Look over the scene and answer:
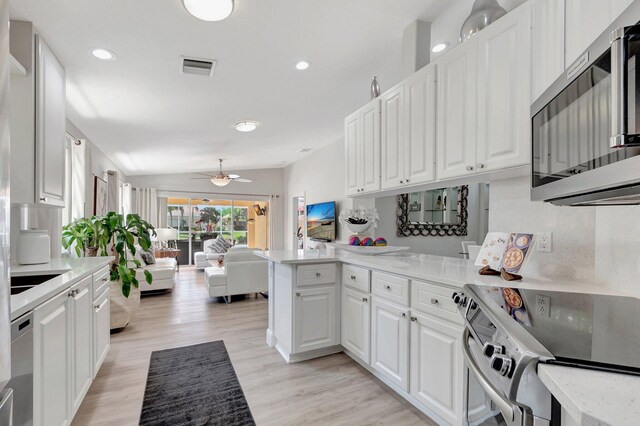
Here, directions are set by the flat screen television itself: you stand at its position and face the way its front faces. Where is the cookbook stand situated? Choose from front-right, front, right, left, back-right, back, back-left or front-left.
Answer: front-left

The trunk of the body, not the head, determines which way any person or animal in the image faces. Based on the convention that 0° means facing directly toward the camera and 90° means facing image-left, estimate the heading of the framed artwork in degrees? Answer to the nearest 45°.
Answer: approximately 315°

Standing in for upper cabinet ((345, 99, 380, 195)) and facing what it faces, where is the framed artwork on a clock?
The framed artwork is roughly at 2 o'clock from the upper cabinet.

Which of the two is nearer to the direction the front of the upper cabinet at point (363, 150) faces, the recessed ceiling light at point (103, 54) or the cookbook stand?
the recessed ceiling light

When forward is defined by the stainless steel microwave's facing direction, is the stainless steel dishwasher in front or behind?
in front

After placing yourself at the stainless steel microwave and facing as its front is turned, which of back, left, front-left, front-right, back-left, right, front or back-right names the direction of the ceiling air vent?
front-right

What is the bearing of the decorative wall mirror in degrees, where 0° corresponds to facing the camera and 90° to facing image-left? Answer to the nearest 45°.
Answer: approximately 45°

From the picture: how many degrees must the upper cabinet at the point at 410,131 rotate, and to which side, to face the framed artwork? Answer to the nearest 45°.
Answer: approximately 45° to its right

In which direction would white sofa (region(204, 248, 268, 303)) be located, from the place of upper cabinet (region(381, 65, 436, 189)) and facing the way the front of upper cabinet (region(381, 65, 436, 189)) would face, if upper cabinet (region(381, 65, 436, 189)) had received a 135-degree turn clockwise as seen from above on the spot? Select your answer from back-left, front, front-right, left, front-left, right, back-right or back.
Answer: front-left

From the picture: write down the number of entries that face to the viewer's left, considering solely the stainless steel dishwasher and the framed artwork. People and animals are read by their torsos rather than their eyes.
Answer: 0

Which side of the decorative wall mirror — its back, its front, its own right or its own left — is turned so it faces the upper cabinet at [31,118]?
front

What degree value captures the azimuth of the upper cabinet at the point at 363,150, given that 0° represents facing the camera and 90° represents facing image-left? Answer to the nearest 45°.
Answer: approximately 45°
